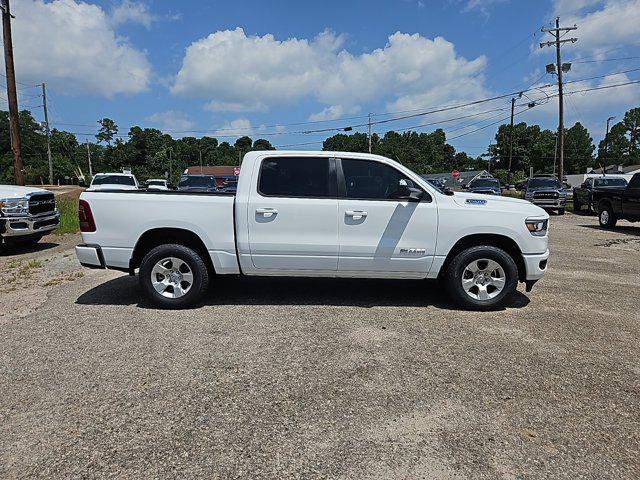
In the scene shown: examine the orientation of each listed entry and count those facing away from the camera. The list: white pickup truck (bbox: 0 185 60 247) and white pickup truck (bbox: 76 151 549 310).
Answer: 0

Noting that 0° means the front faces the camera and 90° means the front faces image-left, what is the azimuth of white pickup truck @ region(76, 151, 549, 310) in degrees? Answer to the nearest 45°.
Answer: approximately 270°

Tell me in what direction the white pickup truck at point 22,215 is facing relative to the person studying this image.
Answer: facing the viewer and to the right of the viewer

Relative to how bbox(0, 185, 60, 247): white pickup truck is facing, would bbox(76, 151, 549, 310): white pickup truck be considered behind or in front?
in front

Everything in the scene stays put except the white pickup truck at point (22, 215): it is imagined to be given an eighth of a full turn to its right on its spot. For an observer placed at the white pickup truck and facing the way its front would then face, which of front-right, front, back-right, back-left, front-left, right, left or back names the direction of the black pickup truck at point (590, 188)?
left

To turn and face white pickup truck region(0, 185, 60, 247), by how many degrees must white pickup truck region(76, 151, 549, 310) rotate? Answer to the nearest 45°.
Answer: approximately 135° to its left

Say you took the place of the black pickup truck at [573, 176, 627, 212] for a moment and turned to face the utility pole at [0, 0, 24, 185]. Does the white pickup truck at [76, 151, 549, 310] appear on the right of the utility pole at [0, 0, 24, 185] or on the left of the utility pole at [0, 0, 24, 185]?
left

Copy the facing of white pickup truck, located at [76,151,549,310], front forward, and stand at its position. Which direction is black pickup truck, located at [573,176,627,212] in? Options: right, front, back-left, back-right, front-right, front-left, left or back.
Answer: front-left

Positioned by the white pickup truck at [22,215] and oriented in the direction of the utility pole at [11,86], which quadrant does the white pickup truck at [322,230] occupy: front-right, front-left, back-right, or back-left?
back-right

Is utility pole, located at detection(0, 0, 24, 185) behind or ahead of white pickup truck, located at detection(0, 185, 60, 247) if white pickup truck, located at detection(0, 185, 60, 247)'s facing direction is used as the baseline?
behind
